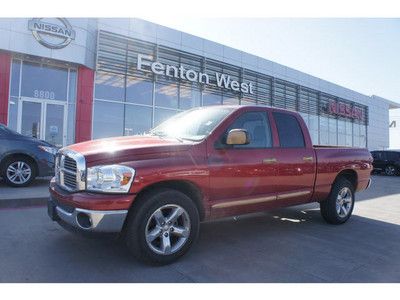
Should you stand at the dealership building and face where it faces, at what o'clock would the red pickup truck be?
The red pickup truck is roughly at 1 o'clock from the dealership building.

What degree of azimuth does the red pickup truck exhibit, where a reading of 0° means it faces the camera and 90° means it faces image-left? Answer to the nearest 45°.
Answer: approximately 45°

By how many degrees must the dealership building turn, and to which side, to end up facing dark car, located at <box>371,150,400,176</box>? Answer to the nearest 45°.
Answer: approximately 45° to its left

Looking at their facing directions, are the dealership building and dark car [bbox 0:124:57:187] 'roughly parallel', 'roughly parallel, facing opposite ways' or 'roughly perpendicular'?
roughly perpendicular

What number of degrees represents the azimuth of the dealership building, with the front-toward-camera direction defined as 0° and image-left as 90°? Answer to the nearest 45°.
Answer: approximately 315°

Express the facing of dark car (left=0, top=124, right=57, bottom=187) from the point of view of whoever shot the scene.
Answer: facing to the right of the viewer

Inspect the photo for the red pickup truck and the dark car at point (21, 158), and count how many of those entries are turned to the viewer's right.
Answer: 1

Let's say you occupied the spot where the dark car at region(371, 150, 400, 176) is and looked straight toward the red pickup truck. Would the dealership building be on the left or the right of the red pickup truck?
right

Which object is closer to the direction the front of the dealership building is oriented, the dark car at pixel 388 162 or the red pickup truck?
the red pickup truck

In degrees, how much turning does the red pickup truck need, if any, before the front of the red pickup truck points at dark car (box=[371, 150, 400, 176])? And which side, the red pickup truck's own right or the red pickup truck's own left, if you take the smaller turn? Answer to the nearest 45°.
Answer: approximately 180°

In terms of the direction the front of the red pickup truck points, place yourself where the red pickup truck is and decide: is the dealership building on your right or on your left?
on your right

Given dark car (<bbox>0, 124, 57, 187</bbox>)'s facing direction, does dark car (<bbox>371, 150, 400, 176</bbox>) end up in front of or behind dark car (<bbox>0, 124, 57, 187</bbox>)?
in front

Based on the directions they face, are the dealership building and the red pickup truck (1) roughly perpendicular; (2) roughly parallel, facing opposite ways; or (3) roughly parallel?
roughly perpendicular

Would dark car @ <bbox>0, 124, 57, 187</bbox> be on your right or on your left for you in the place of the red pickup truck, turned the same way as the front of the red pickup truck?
on your right

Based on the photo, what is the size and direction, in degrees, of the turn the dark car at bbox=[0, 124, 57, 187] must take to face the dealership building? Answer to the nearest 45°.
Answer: approximately 45° to its left
